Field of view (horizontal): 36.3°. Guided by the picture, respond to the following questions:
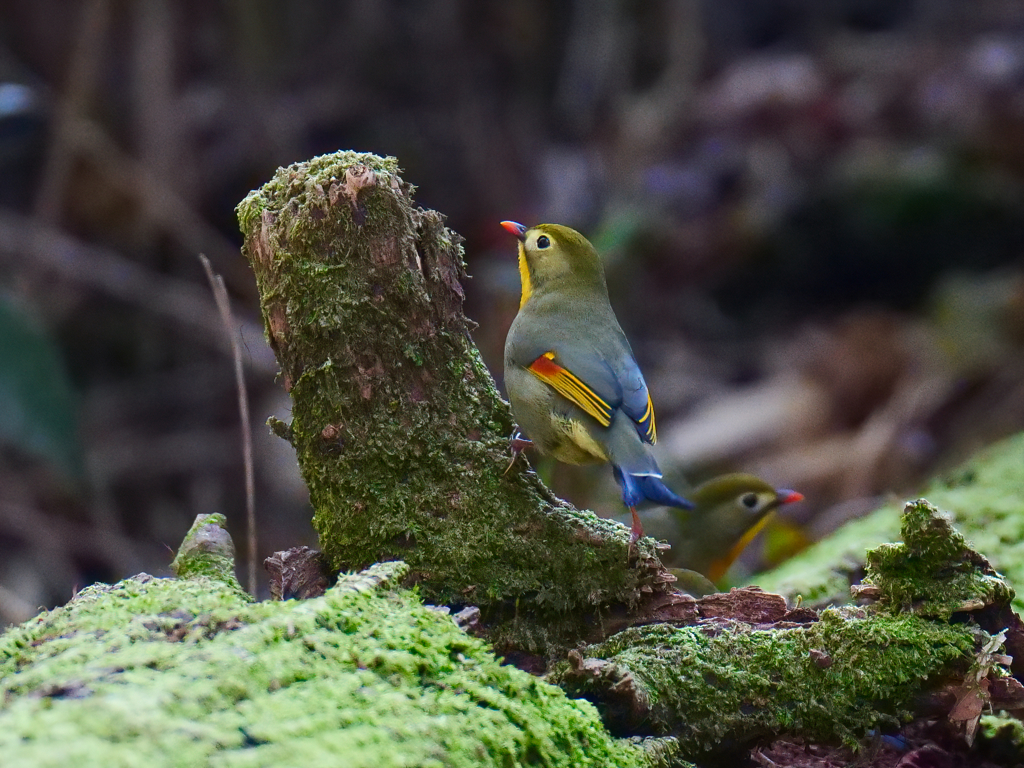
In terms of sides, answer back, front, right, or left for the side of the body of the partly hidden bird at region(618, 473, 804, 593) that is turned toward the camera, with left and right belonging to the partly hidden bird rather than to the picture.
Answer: right

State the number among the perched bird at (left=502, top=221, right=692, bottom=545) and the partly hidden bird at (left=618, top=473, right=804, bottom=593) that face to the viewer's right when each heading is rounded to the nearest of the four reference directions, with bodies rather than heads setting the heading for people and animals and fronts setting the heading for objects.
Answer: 1

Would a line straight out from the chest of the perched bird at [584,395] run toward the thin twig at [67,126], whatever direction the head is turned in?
yes

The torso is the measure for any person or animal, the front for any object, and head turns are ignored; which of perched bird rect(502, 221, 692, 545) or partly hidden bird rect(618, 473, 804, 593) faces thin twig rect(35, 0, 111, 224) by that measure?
perched bird rect(502, 221, 692, 545)

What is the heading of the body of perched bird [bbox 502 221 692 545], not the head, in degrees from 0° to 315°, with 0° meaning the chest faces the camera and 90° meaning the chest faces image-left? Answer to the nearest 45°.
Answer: approximately 135°

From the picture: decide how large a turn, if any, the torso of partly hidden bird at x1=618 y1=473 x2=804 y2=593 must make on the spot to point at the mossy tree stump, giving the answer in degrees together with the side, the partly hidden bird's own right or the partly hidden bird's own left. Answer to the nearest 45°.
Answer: approximately 90° to the partly hidden bird's own right

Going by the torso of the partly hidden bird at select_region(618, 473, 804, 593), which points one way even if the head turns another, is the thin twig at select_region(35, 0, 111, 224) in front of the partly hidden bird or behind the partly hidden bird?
behind

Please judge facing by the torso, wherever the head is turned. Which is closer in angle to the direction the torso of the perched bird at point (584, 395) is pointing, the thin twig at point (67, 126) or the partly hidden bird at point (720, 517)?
the thin twig

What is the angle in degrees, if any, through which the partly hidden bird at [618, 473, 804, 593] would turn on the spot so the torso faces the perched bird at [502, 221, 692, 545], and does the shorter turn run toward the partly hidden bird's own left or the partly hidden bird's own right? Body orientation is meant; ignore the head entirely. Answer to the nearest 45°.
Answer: approximately 90° to the partly hidden bird's own right

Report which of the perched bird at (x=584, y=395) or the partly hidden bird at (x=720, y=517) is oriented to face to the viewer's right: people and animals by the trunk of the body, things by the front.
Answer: the partly hidden bird at (x=720, y=517)
